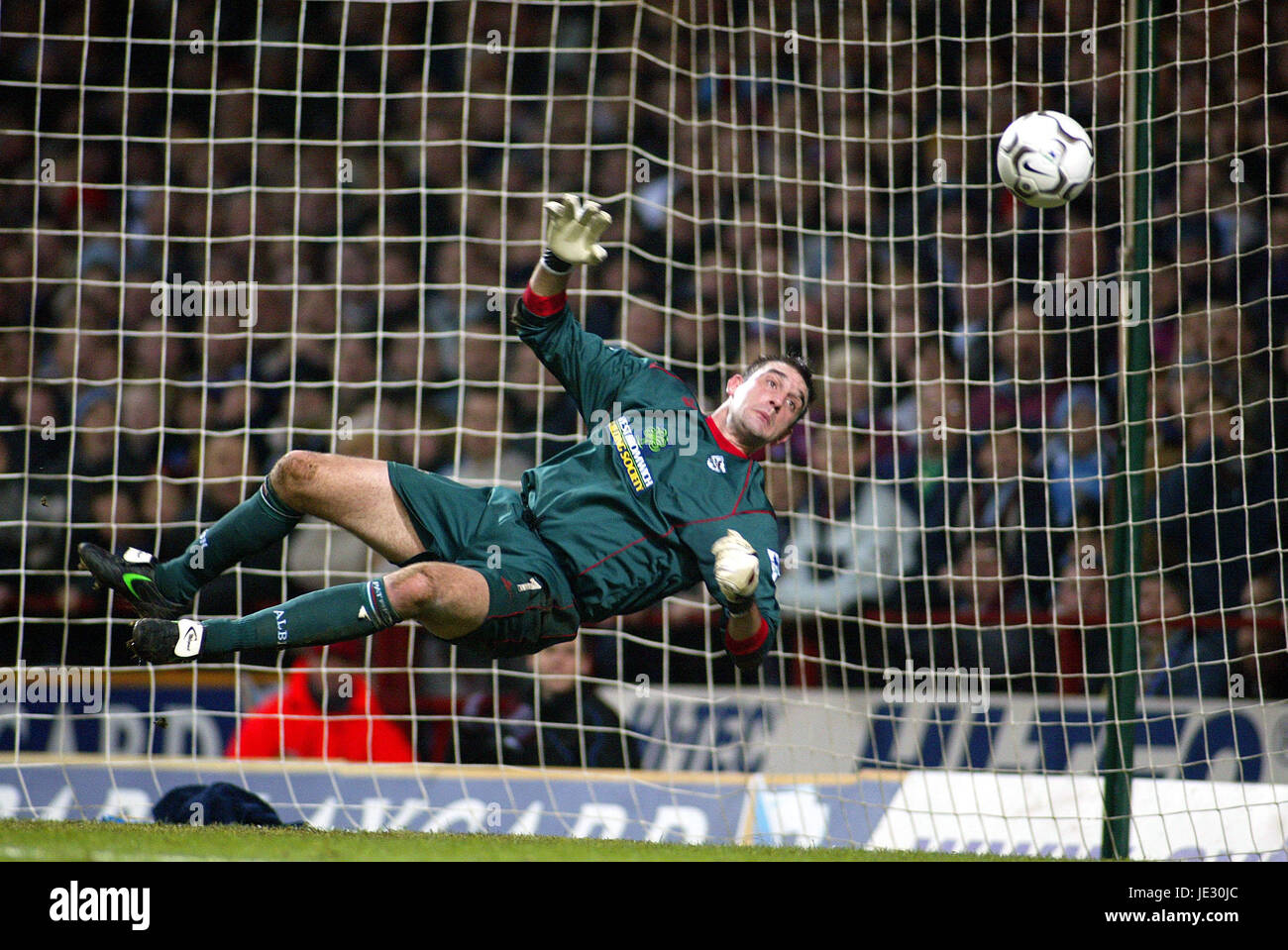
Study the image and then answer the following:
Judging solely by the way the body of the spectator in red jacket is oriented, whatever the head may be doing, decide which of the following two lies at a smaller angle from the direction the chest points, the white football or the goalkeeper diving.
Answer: the goalkeeper diving

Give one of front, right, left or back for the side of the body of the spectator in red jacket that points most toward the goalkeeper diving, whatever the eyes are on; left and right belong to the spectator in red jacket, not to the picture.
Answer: front

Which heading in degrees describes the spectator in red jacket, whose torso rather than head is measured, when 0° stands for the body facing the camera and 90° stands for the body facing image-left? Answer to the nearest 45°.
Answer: approximately 0°

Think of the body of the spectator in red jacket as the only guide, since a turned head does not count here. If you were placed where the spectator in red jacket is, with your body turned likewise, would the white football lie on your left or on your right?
on your left
